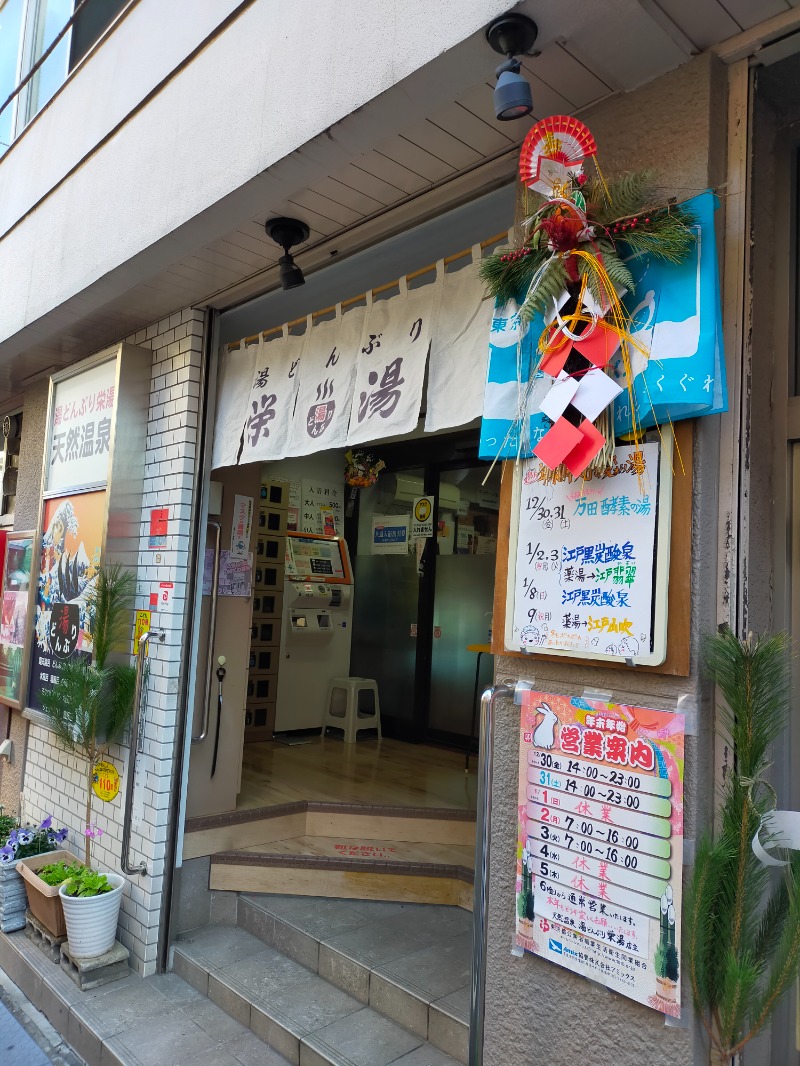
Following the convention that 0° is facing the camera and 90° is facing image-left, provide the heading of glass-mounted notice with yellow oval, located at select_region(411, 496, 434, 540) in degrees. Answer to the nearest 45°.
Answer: approximately 45°

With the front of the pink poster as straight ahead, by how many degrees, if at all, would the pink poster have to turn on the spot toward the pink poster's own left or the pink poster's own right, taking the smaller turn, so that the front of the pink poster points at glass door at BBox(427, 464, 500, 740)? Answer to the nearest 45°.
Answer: approximately 135° to the pink poster's own right

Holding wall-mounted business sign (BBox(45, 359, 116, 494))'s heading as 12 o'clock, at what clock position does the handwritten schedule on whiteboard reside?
The handwritten schedule on whiteboard is roughly at 10 o'clock from the wall-mounted business sign.

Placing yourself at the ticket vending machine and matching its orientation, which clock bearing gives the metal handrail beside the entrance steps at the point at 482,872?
The metal handrail beside the entrance steps is roughly at 12 o'clock from the ticket vending machine.

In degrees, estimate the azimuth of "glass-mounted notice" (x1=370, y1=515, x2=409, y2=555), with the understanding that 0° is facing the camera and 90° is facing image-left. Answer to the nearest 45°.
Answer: approximately 0°

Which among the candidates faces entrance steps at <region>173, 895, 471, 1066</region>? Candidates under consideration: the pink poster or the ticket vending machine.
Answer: the ticket vending machine

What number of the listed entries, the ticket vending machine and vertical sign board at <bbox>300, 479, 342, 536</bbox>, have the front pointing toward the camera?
2

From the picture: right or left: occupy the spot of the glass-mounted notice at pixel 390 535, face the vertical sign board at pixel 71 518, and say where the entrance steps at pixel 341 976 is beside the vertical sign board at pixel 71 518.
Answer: left

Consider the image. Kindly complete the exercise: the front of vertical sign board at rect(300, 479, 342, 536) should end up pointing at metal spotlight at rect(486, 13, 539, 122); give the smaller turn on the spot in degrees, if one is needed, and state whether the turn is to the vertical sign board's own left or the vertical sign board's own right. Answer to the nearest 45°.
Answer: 0° — it already faces it

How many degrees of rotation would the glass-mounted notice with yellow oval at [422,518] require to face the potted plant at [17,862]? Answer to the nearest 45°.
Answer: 0° — it already faces it

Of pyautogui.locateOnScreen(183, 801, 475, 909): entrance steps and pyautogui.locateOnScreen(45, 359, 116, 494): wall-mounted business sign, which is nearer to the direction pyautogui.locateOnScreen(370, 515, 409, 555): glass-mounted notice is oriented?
the entrance steps

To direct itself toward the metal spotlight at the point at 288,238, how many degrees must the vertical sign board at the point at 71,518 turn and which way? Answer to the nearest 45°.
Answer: approximately 45° to its left
